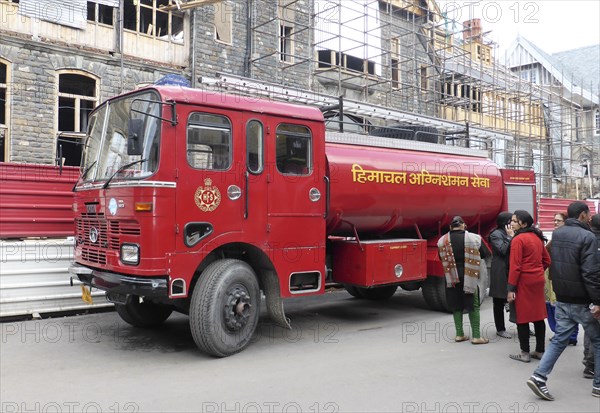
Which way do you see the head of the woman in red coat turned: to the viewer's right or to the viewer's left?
to the viewer's left

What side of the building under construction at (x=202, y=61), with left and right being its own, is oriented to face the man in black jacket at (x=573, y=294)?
front

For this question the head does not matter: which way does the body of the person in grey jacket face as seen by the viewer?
to the viewer's right

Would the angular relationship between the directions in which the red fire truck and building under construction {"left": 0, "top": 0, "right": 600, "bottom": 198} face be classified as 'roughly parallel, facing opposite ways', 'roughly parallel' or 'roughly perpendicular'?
roughly perpendicular

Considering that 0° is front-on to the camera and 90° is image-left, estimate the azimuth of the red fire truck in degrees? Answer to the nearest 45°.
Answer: approximately 45°

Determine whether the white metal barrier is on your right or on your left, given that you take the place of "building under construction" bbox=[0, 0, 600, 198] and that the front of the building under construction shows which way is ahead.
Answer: on your right

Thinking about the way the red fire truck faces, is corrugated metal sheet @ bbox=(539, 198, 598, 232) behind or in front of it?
behind

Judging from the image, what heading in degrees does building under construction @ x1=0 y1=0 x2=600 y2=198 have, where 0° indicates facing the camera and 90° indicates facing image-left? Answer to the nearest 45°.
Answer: approximately 315°

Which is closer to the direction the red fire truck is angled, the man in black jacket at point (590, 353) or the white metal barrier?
the white metal barrier
